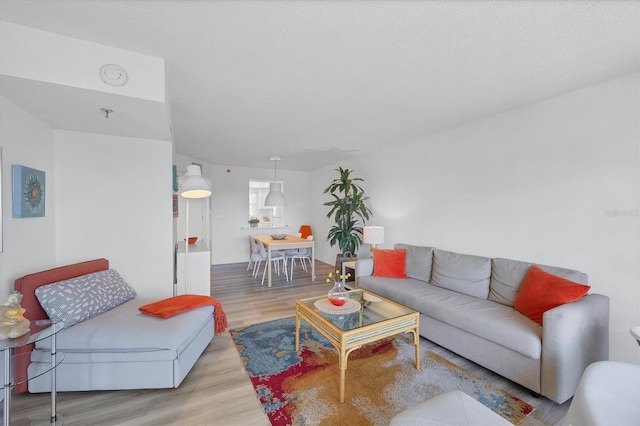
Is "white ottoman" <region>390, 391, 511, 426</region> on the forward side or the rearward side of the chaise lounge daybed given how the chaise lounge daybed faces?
on the forward side

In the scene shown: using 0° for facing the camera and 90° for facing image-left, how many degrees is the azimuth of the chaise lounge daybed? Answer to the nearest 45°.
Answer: approximately 315°

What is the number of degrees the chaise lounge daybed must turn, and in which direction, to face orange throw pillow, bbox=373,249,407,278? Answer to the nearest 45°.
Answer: approximately 45° to its left

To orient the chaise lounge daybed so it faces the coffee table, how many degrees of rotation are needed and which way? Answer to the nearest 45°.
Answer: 0° — it already faces it

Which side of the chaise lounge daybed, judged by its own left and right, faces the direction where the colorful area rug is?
front

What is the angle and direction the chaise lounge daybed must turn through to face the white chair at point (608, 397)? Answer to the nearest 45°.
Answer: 0° — it already faces it

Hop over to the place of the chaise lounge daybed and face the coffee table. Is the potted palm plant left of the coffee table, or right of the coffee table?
left
